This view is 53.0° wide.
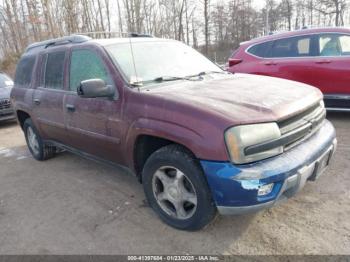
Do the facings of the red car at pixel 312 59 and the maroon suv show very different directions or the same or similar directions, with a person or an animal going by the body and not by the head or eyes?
same or similar directions

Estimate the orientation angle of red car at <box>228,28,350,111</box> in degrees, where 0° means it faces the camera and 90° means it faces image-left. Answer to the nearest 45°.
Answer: approximately 270°

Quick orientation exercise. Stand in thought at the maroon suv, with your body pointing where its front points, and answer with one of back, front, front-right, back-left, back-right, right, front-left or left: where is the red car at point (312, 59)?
left

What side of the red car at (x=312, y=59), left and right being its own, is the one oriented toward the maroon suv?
right

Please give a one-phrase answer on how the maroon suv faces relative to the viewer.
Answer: facing the viewer and to the right of the viewer

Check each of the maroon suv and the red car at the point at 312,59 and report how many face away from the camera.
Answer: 0
